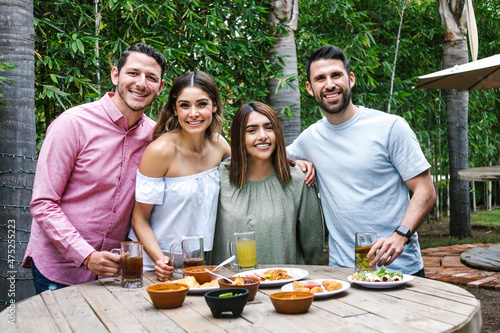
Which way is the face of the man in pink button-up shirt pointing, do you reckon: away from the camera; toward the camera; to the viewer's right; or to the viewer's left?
toward the camera

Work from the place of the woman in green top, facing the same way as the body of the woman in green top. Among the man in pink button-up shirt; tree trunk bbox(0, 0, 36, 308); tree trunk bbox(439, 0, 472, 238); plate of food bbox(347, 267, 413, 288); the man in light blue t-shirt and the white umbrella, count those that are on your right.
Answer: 2

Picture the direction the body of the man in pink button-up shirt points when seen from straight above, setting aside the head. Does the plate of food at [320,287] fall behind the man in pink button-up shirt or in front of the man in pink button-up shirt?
in front

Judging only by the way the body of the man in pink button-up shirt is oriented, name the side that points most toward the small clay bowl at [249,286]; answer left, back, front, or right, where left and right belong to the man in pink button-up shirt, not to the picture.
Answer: front

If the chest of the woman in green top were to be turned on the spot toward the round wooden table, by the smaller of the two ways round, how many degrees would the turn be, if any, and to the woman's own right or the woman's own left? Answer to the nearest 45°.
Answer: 0° — they already face it

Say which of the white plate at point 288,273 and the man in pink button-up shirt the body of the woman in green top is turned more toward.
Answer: the white plate

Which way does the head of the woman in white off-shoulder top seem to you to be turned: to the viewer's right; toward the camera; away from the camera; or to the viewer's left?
toward the camera

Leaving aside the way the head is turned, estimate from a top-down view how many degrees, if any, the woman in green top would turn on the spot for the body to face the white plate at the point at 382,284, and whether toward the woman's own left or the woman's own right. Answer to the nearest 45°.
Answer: approximately 45° to the woman's own left

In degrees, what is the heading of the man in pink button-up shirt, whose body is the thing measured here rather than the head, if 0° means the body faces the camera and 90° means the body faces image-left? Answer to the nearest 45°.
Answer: approximately 315°

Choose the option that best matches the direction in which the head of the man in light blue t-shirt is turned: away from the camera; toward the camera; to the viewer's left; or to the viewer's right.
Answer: toward the camera

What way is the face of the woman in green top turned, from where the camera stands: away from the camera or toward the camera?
toward the camera

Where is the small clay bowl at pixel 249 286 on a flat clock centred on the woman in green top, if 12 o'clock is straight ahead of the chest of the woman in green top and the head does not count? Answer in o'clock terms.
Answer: The small clay bowl is roughly at 12 o'clock from the woman in green top.

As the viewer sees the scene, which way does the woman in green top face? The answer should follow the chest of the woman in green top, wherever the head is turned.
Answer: toward the camera

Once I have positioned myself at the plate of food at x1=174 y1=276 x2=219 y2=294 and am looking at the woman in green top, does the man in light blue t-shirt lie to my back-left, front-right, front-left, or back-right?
front-right

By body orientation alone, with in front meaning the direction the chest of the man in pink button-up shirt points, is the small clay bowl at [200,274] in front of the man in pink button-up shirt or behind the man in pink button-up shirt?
in front
